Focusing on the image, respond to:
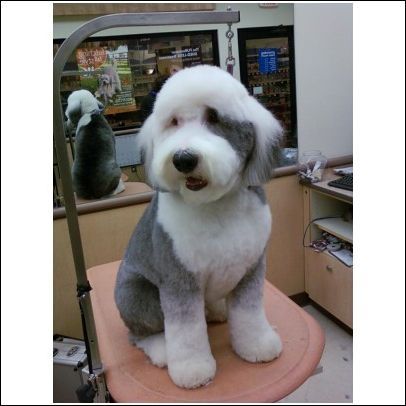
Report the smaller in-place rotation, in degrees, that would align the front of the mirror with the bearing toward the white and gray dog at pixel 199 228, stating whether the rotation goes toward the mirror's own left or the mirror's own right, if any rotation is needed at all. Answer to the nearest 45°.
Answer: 0° — it already faces it

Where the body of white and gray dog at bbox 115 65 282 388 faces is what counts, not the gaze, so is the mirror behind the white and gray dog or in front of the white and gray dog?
behind

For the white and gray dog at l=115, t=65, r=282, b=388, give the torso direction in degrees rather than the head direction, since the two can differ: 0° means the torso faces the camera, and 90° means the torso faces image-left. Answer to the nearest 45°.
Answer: approximately 315°

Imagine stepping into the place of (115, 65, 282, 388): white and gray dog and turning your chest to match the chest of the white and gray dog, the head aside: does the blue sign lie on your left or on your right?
on your left

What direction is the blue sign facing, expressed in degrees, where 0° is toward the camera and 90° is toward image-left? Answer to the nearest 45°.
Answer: approximately 0°

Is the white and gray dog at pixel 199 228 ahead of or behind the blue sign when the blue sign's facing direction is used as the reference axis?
ahead
